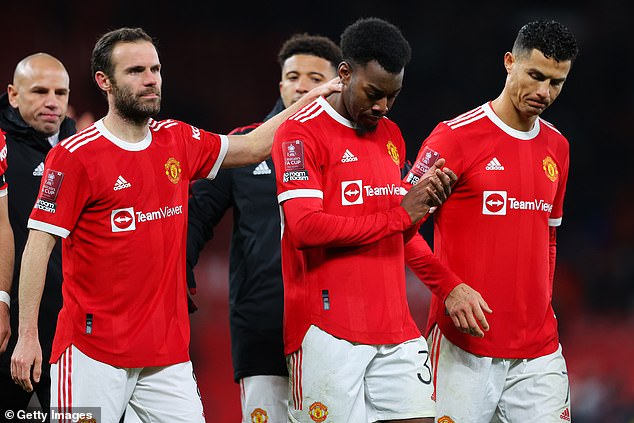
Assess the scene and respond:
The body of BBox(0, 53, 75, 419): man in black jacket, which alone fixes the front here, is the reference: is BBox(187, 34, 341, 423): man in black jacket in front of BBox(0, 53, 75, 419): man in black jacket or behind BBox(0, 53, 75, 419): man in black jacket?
in front

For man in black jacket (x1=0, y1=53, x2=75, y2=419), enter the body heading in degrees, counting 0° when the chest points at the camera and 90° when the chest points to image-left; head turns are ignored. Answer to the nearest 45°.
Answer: approximately 315°
